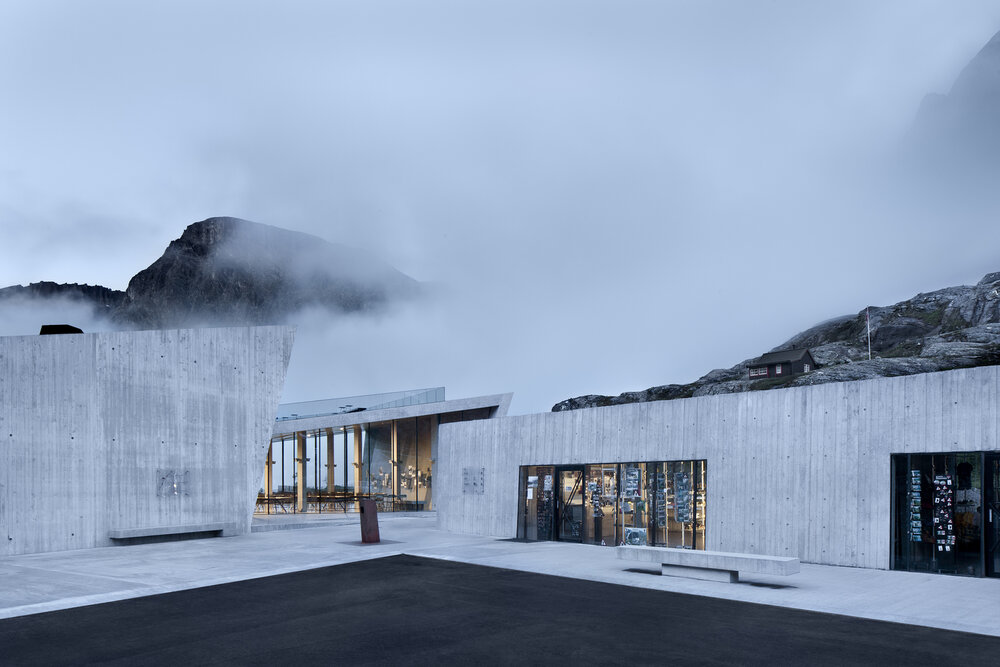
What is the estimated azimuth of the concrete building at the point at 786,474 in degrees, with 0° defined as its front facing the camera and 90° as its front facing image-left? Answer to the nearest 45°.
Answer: approximately 45°

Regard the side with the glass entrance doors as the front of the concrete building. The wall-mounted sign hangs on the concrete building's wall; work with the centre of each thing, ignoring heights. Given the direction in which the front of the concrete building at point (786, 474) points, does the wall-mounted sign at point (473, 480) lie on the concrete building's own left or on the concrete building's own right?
on the concrete building's own right
